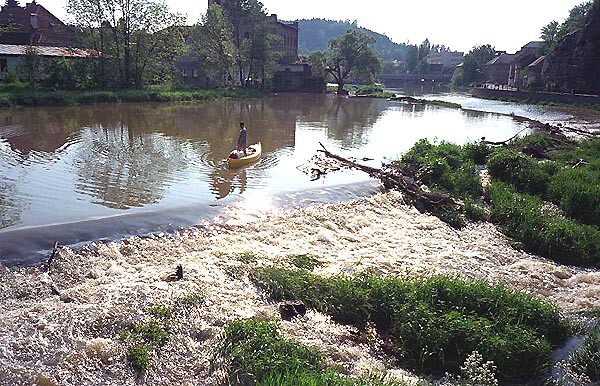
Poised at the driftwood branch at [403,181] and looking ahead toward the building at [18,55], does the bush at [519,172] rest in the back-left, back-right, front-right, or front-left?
back-right

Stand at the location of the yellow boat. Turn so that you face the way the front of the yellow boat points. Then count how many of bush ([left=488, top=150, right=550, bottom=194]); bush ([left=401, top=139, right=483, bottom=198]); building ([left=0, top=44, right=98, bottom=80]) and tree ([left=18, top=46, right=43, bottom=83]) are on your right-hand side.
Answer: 2
